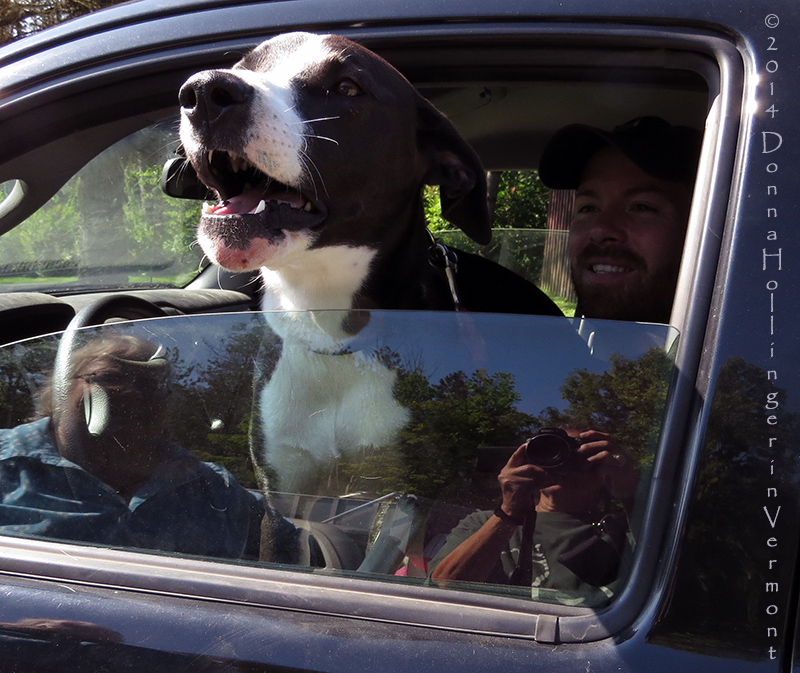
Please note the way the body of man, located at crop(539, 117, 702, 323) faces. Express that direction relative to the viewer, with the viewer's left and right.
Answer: facing the viewer and to the left of the viewer

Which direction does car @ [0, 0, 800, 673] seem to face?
to the viewer's left
